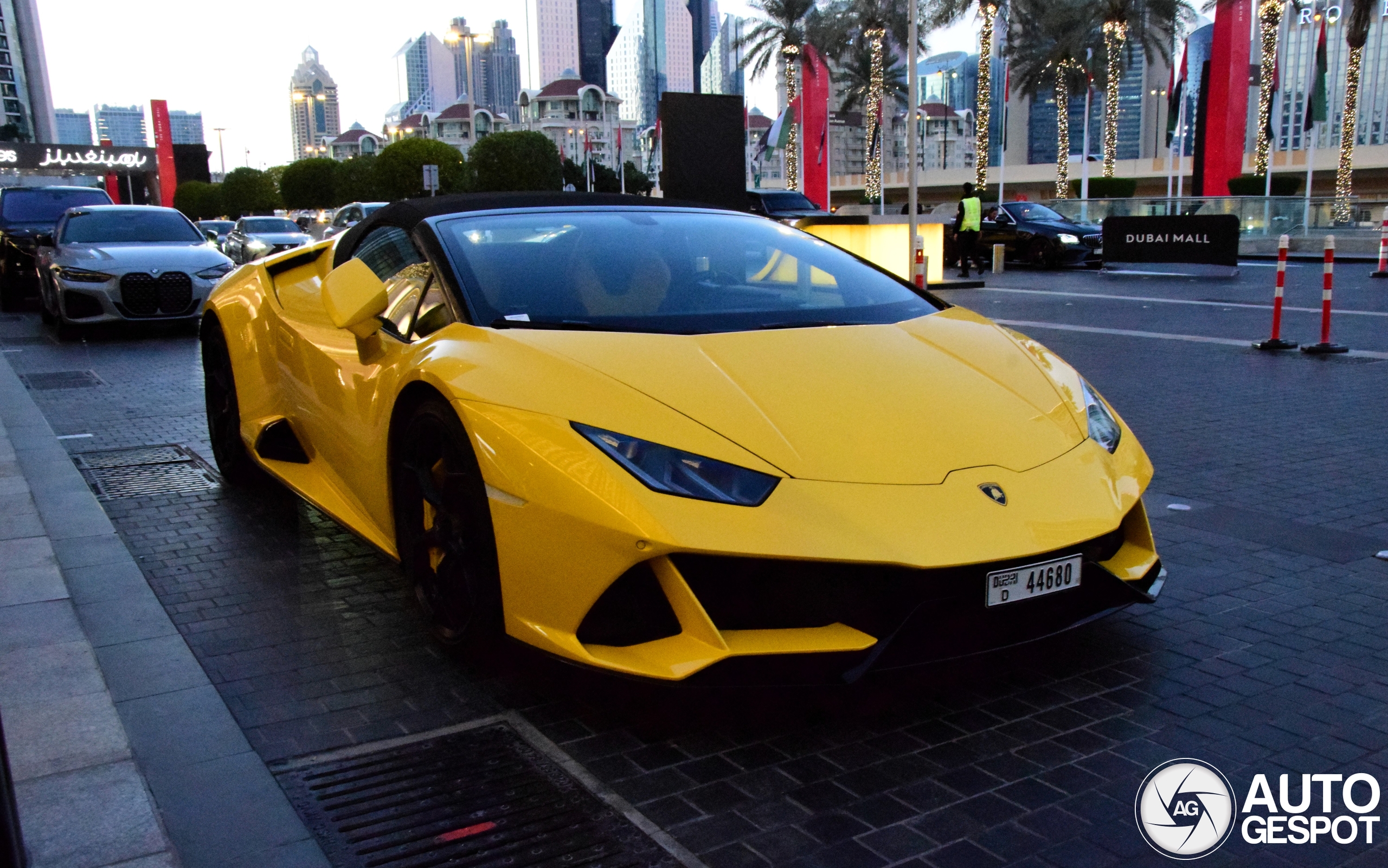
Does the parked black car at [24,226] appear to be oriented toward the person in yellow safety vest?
no

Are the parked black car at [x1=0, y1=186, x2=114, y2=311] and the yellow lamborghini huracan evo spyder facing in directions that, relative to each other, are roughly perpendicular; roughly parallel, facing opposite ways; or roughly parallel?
roughly parallel

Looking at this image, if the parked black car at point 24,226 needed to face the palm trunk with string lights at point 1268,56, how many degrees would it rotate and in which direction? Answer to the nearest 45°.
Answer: approximately 90° to its left

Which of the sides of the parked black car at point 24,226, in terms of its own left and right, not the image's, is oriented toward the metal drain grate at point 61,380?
front

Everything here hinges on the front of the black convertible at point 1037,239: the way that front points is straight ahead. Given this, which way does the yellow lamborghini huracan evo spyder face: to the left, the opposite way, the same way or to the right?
the same way

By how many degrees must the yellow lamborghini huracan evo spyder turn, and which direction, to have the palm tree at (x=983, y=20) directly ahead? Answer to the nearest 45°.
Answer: approximately 135° to its left

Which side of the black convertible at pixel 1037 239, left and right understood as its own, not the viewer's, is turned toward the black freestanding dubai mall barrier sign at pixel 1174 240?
front

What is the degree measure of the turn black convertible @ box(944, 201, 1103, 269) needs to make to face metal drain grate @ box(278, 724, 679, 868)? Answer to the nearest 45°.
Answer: approximately 45° to its right

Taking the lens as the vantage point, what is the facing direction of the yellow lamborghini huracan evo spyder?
facing the viewer and to the right of the viewer

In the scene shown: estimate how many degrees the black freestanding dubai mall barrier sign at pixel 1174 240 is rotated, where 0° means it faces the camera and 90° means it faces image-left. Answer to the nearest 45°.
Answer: approximately 0°

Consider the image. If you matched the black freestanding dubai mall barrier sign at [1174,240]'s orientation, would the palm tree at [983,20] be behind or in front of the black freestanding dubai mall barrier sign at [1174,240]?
behind

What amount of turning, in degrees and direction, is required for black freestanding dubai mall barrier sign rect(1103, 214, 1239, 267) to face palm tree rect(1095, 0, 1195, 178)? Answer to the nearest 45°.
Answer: approximately 180°

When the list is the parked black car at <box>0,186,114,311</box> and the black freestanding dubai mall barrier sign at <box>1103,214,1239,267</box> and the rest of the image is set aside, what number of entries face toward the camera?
2

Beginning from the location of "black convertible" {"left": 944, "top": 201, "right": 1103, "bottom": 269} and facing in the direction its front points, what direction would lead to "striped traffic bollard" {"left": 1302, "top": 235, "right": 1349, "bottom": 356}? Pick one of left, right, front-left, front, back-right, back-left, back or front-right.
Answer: front-right

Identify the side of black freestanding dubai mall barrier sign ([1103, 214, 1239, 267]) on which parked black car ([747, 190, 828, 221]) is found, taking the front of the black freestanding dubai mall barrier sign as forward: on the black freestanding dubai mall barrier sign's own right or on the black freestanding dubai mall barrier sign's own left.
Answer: on the black freestanding dubai mall barrier sign's own right

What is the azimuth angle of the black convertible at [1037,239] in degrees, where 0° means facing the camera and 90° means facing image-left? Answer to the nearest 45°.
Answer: approximately 315°

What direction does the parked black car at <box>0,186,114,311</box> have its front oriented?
toward the camera

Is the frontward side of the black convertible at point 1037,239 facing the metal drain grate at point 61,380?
no

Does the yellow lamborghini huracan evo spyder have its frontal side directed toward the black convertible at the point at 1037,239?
no

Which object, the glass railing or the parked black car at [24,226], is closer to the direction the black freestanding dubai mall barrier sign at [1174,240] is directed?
the parked black car
